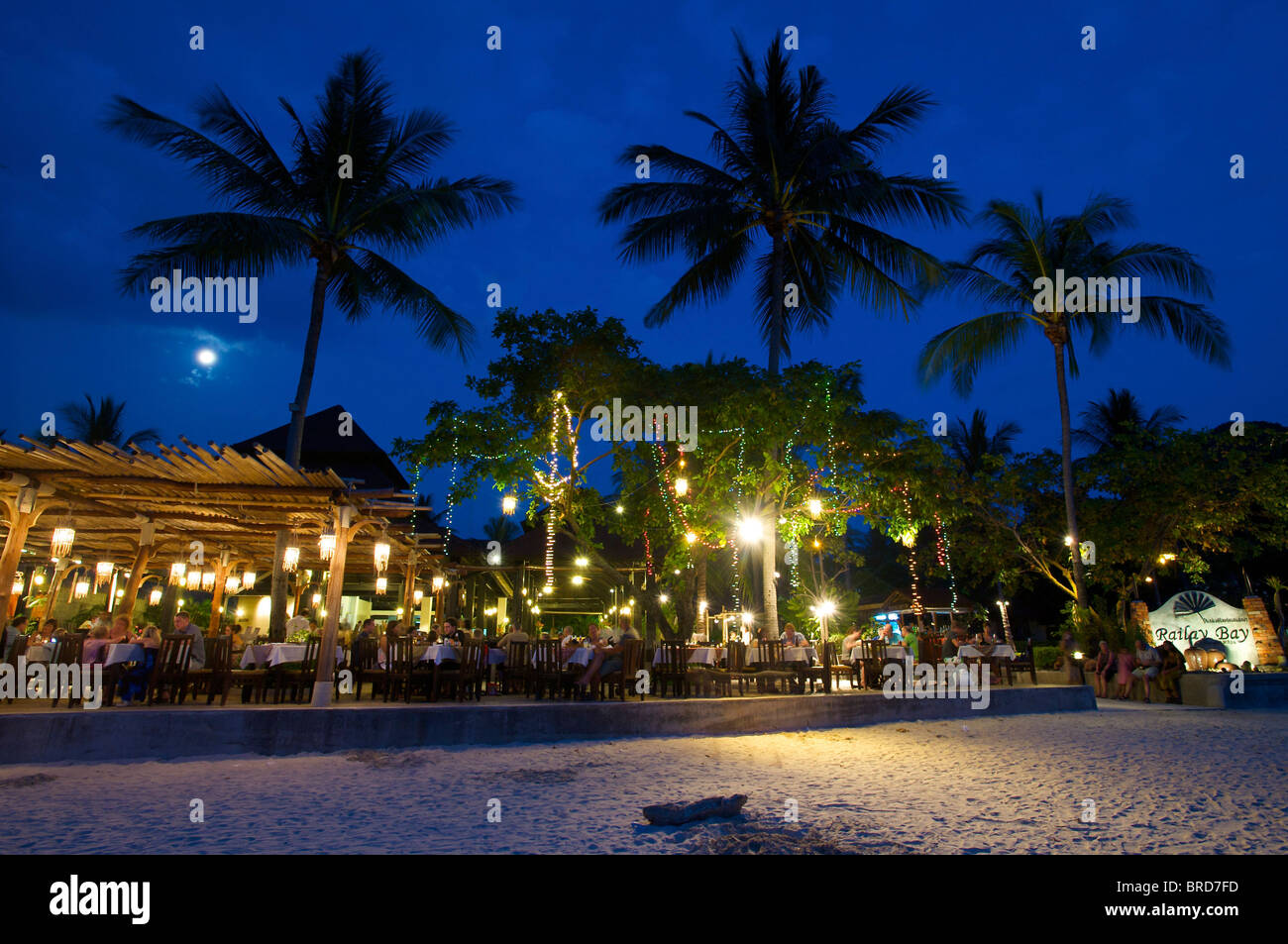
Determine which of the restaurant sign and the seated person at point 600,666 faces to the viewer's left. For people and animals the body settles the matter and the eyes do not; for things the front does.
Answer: the seated person

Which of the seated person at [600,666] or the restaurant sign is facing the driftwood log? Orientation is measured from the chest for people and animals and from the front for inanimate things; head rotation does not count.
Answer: the restaurant sign

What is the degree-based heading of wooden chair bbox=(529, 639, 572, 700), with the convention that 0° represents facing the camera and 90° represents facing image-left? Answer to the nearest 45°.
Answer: approximately 225°

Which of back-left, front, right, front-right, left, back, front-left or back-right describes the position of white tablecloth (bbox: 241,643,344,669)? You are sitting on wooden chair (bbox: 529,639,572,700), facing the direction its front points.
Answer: back-left

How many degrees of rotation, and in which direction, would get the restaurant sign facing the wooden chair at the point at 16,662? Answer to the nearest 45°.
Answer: approximately 45° to its right

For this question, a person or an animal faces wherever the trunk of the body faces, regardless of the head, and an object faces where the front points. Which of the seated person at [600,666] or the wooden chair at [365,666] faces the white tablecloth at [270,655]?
the seated person

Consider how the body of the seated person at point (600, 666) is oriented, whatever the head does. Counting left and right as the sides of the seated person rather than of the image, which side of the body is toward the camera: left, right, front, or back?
left
